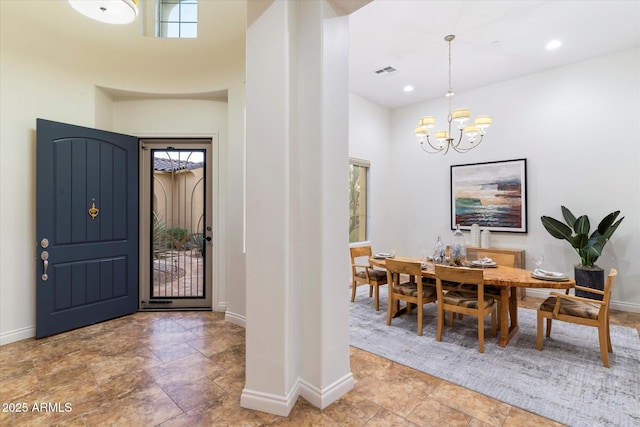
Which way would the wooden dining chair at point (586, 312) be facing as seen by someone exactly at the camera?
facing to the left of the viewer

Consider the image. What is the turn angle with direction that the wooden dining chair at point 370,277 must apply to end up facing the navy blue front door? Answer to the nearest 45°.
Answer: approximately 135° to its right

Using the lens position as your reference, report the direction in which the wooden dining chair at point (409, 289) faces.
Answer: facing away from the viewer and to the right of the viewer

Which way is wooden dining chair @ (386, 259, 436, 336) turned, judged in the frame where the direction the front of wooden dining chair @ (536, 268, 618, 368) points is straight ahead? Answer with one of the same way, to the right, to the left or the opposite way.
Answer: to the right

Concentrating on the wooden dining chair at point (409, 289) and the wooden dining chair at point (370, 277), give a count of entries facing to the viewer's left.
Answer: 0

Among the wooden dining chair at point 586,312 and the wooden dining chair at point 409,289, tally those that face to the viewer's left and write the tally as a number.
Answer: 1

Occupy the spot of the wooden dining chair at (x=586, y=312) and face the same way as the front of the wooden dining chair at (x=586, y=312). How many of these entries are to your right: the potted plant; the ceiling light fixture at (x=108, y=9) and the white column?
1

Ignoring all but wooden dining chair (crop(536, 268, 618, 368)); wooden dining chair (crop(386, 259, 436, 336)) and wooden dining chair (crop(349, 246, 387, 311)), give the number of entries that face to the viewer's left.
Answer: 1

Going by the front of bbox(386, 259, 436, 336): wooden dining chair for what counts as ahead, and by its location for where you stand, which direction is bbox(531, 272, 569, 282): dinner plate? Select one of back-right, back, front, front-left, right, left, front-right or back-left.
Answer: front-right

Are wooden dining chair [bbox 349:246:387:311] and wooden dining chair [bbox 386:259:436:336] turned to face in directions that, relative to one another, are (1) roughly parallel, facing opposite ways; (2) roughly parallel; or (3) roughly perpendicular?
roughly perpendicular

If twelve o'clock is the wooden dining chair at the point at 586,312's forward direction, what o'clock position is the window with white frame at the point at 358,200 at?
The window with white frame is roughly at 1 o'clock from the wooden dining chair.

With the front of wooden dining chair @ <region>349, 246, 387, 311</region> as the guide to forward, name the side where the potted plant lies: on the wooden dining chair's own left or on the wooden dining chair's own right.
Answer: on the wooden dining chair's own left
